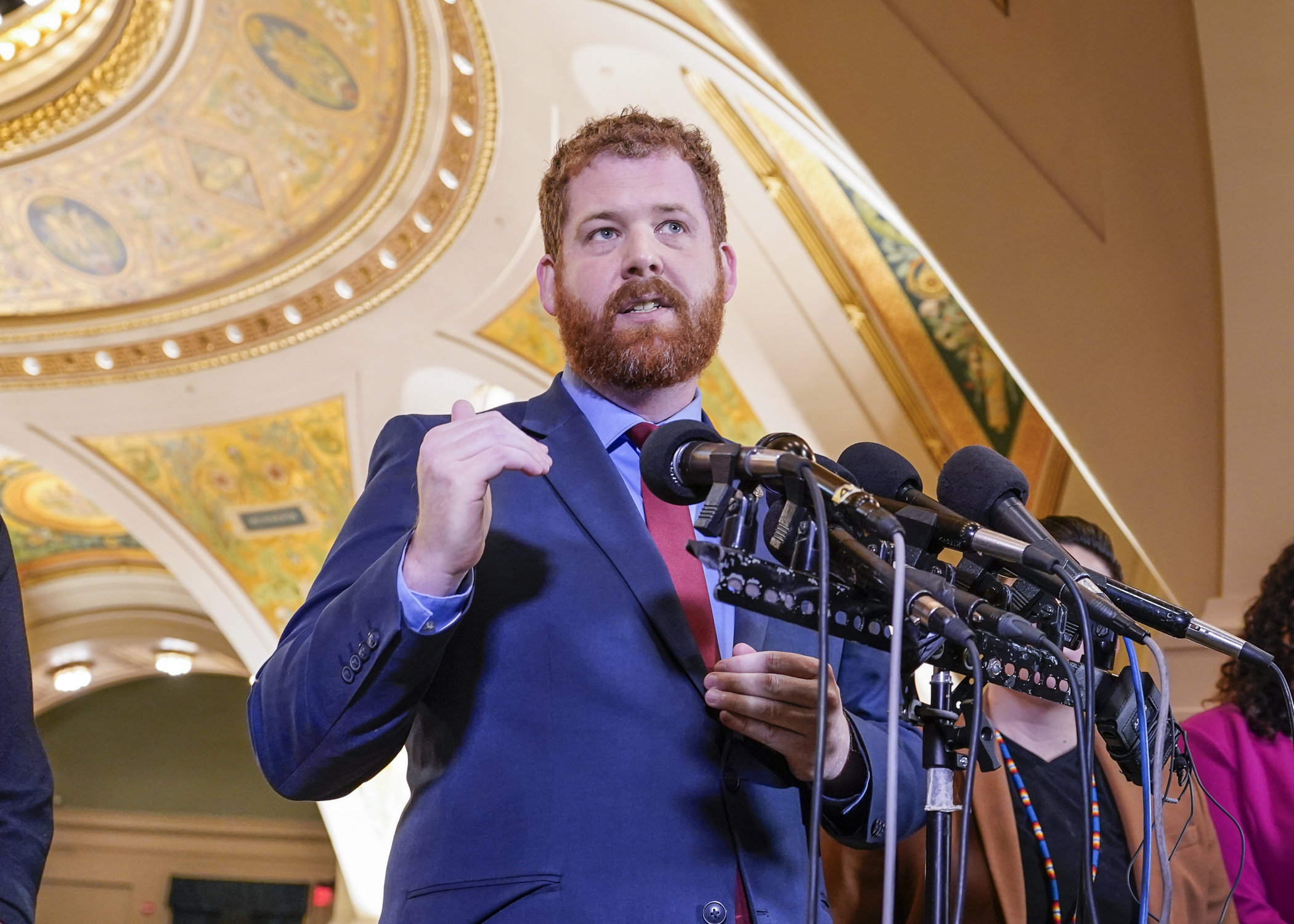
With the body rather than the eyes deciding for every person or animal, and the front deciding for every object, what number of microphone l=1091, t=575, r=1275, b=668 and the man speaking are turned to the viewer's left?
1

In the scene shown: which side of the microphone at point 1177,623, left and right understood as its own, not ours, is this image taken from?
left

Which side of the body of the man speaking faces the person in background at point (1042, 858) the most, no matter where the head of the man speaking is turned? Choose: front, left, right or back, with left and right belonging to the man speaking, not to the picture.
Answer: left

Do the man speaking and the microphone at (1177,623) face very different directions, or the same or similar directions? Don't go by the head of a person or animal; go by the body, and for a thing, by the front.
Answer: very different directions

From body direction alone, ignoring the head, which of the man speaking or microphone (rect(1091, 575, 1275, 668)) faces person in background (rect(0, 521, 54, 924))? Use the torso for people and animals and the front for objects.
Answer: the microphone

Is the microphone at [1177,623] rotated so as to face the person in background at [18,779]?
yes

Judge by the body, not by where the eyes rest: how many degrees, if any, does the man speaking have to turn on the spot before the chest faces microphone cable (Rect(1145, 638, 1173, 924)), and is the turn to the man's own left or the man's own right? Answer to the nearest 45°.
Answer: approximately 45° to the man's own left

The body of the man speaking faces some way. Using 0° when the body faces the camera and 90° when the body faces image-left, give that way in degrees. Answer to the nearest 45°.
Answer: approximately 315°

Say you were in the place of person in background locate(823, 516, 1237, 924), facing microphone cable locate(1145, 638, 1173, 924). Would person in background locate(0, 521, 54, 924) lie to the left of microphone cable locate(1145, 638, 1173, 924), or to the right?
right
